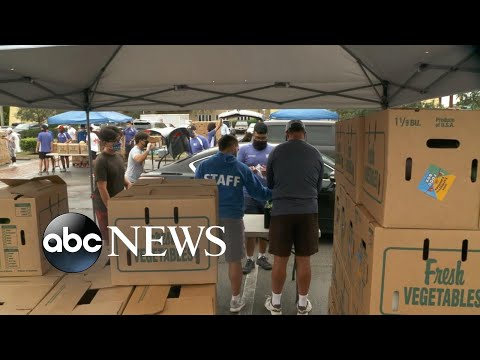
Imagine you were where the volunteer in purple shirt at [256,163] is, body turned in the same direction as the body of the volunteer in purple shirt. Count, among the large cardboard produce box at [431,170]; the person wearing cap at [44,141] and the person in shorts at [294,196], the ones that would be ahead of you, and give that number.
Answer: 2

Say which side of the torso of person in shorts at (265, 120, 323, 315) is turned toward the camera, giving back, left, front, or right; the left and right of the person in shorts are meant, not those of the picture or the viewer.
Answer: back

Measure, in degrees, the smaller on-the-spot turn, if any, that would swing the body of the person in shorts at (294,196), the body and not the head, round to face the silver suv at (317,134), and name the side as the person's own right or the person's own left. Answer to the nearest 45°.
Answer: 0° — they already face it

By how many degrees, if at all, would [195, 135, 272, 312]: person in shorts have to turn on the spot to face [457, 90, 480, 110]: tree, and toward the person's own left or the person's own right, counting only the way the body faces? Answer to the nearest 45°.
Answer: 0° — they already face it

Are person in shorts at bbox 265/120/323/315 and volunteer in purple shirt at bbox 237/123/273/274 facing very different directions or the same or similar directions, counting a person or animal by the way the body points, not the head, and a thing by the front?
very different directions

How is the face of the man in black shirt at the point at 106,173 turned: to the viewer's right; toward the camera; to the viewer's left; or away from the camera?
to the viewer's right

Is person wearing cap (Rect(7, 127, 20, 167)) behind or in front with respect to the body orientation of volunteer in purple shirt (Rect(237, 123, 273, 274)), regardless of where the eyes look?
behind

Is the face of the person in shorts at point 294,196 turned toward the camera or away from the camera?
away from the camera

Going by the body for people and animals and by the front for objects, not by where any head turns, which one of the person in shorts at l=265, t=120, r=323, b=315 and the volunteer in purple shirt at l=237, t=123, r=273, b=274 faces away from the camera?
the person in shorts
